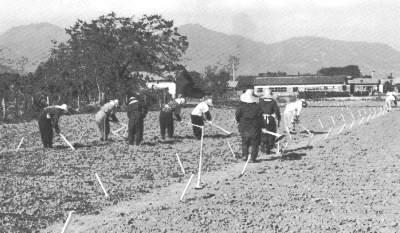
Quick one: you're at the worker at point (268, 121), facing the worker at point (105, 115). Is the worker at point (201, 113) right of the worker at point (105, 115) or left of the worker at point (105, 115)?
right

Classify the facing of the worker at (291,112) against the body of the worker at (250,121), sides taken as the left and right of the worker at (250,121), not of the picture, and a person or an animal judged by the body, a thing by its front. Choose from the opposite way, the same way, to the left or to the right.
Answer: to the right

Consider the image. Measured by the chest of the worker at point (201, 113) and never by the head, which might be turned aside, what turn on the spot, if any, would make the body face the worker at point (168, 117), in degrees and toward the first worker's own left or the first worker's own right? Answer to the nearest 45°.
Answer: approximately 180°

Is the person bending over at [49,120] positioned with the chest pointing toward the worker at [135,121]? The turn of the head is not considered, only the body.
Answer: yes

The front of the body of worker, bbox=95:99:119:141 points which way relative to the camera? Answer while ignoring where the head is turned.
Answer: to the viewer's right
